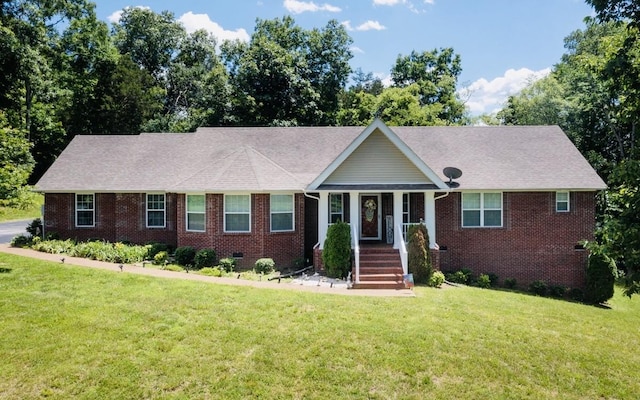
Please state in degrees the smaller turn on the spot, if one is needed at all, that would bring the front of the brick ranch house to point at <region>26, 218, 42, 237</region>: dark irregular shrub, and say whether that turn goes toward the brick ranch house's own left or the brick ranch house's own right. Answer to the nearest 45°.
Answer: approximately 90° to the brick ranch house's own right

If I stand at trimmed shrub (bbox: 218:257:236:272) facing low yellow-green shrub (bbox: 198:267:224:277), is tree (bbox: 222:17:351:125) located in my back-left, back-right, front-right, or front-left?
back-right

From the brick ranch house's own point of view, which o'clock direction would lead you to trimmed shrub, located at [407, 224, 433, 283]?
The trimmed shrub is roughly at 11 o'clock from the brick ranch house.

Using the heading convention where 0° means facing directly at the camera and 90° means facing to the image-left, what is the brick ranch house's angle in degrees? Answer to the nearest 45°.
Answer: approximately 0°

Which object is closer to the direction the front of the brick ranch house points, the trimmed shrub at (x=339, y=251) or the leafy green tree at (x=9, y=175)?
the trimmed shrub

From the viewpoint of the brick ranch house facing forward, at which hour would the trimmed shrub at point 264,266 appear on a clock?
The trimmed shrub is roughly at 2 o'clock from the brick ranch house.

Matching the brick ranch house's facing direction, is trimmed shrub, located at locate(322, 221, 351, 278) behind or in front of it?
in front

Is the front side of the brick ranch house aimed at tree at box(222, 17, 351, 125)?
no

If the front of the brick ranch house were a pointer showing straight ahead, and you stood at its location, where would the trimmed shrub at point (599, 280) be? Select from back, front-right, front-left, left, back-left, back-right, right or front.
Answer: left

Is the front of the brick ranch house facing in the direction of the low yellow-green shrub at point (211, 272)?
no

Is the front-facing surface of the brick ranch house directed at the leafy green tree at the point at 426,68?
no
